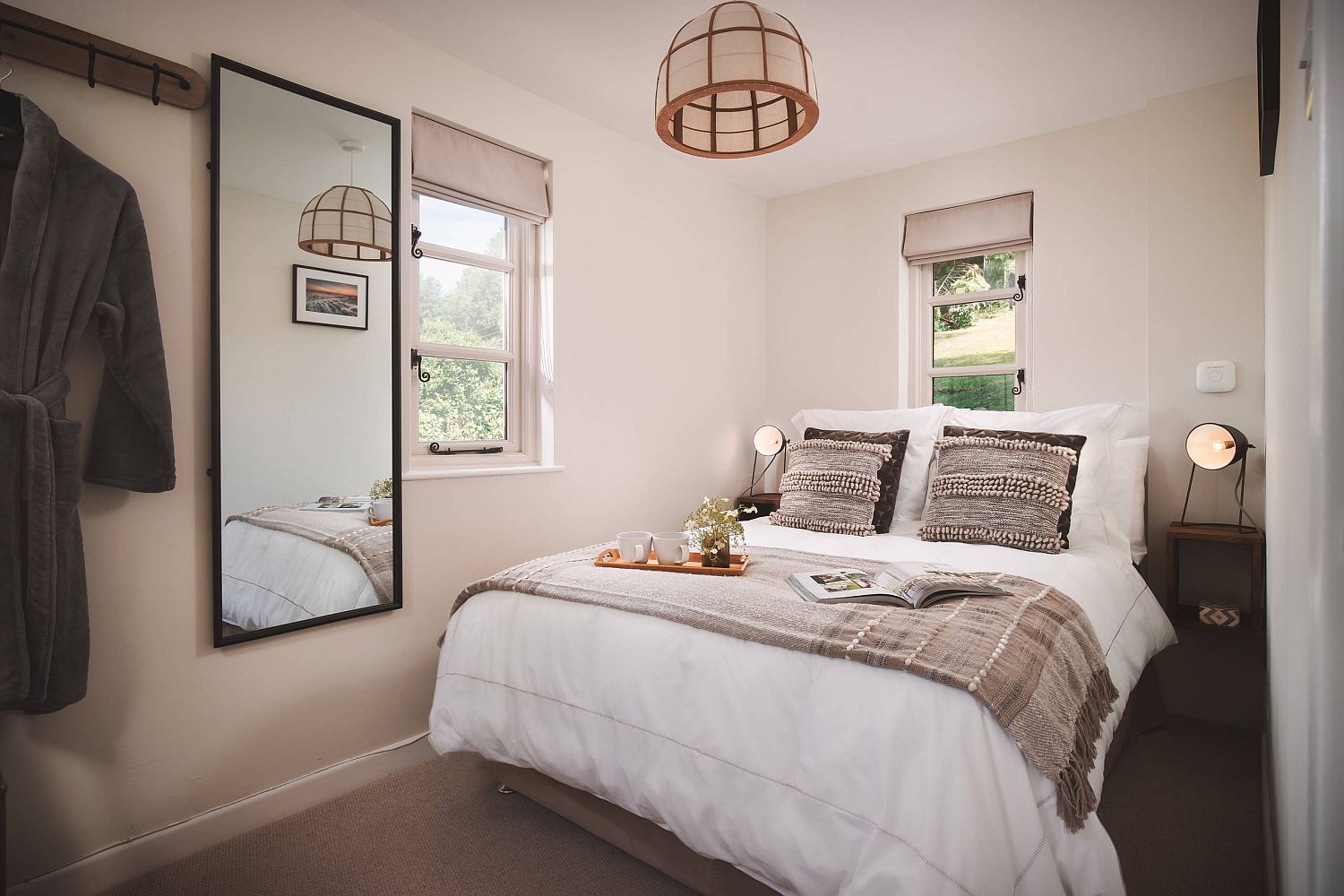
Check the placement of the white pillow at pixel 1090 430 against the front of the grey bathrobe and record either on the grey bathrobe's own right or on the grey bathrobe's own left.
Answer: on the grey bathrobe's own left

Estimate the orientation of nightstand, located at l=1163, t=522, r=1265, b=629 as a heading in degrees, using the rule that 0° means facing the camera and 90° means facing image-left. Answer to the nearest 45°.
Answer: approximately 0°

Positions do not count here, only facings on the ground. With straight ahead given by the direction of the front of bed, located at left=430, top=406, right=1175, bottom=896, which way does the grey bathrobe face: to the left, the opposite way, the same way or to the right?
to the left

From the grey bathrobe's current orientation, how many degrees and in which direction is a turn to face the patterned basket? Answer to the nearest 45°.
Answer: approximately 45° to its left

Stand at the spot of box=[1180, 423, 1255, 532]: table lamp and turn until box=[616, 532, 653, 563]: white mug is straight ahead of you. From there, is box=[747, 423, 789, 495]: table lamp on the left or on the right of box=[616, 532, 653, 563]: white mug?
right

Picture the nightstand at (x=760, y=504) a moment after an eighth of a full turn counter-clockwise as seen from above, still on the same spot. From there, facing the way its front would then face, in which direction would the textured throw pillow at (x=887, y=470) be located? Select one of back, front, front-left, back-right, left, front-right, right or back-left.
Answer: front-left

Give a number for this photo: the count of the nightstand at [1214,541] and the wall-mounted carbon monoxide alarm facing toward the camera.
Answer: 2

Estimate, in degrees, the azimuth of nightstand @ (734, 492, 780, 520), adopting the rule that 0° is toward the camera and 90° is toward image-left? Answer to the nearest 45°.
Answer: approximately 45°

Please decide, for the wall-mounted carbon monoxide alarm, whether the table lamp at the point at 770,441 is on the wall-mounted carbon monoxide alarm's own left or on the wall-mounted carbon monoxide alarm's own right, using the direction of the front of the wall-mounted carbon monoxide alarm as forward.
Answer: on the wall-mounted carbon monoxide alarm's own right

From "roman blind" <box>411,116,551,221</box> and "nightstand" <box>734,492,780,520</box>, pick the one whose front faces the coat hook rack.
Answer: the nightstand

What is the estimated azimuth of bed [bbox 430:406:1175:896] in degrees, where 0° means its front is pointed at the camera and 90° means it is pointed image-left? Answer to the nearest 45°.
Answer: approximately 45°
